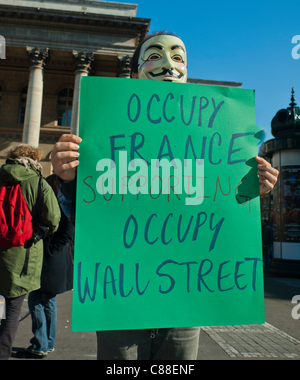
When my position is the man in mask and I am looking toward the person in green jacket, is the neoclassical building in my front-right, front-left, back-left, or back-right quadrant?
front-right

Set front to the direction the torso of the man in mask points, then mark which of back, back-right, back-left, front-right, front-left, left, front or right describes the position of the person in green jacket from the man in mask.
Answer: back-right

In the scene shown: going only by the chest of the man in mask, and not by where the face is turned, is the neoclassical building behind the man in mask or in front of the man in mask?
behind

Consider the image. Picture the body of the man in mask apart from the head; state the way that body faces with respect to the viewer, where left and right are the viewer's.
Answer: facing the viewer

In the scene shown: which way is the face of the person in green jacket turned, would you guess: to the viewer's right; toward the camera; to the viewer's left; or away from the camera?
away from the camera
